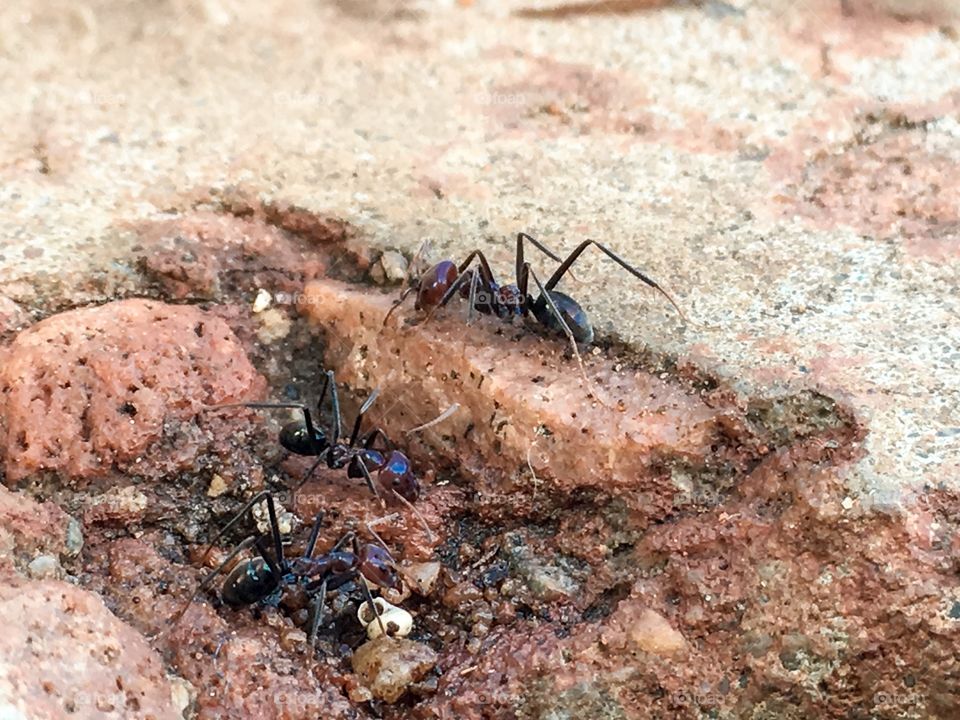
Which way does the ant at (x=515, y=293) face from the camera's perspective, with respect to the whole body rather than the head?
to the viewer's left

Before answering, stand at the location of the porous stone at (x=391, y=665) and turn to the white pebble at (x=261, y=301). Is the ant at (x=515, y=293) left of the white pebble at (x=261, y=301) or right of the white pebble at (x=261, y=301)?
right

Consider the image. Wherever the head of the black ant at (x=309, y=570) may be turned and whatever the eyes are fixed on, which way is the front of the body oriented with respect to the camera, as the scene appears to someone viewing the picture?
to the viewer's right

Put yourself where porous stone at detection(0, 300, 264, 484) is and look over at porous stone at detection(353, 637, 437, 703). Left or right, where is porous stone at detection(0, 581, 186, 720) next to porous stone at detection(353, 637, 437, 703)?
right

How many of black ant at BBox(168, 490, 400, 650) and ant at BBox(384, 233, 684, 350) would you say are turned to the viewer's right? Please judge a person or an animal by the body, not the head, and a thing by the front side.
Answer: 1

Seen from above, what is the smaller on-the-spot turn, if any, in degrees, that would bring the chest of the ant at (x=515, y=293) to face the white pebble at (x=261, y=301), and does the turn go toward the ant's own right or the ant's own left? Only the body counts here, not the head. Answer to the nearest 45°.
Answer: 0° — it already faces it

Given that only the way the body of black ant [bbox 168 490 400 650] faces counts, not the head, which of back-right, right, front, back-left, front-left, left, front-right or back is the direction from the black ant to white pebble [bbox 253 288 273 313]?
left

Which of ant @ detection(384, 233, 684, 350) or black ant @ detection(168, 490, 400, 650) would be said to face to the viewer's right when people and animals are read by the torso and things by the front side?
the black ant

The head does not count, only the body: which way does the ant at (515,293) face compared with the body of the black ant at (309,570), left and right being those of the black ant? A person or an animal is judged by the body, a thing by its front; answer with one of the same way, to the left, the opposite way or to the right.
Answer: the opposite way
